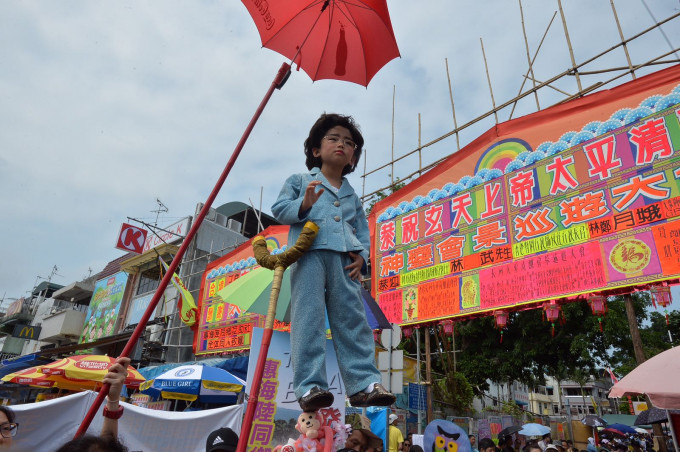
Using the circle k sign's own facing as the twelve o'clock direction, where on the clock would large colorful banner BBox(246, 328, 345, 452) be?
The large colorful banner is roughly at 12 o'clock from the circle k sign.

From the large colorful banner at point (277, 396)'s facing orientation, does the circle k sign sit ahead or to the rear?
to the rear

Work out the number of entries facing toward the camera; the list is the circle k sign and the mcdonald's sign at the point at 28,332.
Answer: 2

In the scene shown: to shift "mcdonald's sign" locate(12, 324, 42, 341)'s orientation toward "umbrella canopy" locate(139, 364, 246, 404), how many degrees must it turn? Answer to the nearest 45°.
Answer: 0° — it already faces it

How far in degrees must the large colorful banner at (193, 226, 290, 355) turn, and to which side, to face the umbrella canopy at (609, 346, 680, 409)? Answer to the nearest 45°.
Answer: approximately 90° to its left

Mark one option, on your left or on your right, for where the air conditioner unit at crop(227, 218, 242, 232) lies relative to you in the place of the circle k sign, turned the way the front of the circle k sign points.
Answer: on your left

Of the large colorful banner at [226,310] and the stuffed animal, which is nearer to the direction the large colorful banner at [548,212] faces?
the stuffed animal

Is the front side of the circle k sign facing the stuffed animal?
yes

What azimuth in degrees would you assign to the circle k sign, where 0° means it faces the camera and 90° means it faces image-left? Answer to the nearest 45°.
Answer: approximately 0°

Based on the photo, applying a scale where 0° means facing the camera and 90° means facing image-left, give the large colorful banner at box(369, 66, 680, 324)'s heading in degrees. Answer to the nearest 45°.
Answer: approximately 45°

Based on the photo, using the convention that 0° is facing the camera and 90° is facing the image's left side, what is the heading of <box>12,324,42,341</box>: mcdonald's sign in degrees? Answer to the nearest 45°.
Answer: approximately 0°
